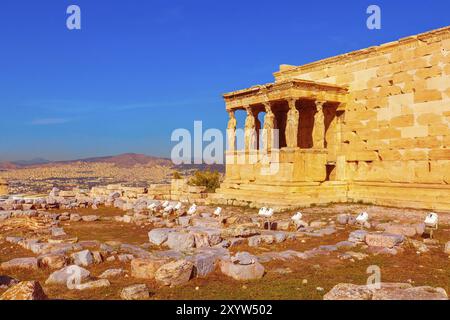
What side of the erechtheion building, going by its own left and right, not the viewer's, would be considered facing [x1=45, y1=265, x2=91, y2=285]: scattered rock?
front

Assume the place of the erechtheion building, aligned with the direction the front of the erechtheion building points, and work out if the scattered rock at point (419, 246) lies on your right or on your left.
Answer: on your left

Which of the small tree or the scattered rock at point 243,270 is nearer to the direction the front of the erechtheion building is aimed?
the scattered rock

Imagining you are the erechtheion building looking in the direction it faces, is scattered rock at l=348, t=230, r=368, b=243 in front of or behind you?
in front

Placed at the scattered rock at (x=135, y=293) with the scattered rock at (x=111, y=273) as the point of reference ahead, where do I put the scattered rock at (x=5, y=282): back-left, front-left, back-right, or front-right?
front-left

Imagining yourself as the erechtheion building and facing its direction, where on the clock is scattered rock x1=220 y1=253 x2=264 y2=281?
The scattered rock is roughly at 11 o'clock from the erechtheion building.

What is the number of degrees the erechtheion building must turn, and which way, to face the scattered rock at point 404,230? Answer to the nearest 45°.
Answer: approximately 45° to its left

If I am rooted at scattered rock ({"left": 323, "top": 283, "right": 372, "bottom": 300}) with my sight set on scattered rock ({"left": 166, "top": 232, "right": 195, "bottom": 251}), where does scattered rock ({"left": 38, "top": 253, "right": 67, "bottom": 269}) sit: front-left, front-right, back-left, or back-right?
front-left

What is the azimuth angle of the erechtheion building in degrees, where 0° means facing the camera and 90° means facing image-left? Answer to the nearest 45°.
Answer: approximately 45°

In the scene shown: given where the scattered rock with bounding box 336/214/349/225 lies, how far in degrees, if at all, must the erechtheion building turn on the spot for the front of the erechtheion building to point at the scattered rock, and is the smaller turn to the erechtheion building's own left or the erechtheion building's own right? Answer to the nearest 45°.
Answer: approximately 45° to the erechtheion building's own left

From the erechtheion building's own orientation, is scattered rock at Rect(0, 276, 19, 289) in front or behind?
in front

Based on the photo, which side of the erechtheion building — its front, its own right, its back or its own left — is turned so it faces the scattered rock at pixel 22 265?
front

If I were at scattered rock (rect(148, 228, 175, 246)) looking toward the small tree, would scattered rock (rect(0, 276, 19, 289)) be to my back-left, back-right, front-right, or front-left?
back-left

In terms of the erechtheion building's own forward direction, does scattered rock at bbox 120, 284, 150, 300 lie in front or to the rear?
in front

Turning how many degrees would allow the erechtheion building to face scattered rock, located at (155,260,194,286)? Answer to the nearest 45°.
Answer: approximately 45° to its left

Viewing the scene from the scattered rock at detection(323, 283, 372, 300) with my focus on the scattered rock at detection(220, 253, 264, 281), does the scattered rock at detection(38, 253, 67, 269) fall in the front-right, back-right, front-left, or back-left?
front-left
